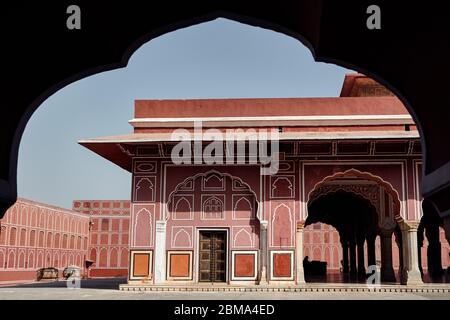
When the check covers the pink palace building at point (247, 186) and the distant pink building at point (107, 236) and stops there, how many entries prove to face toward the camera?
2

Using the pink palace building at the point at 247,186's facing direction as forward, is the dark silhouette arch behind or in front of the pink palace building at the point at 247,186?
in front

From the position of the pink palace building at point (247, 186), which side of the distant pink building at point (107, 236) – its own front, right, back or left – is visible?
front

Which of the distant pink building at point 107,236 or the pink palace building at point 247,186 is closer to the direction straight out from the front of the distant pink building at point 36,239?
the pink palace building

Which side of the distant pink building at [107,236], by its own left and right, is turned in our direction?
front

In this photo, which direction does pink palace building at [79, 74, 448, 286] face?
toward the camera

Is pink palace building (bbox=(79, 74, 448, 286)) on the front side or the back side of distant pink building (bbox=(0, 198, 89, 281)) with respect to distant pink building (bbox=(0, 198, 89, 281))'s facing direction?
on the front side

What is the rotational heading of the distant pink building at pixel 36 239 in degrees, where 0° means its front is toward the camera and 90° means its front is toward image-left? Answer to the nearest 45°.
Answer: approximately 315°

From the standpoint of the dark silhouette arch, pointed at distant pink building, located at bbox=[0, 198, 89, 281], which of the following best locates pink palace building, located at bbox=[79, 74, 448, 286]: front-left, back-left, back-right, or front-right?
front-right

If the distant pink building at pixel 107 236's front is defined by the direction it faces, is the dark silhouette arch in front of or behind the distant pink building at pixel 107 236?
in front

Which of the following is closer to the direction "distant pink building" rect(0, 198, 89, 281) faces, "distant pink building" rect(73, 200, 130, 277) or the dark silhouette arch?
the dark silhouette arch
